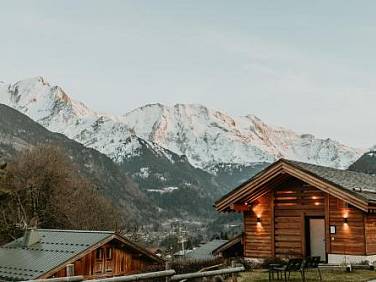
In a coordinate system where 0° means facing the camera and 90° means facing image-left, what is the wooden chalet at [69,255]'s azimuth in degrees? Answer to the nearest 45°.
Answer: approximately 315°

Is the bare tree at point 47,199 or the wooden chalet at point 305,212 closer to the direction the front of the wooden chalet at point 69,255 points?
the wooden chalet

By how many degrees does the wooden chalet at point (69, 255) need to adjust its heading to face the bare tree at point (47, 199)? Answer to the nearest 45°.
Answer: approximately 135° to its left
